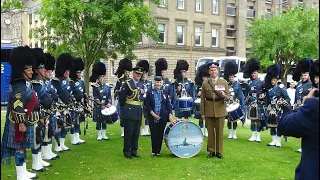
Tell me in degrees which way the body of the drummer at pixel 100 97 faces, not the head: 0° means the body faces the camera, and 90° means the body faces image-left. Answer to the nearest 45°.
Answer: approximately 315°

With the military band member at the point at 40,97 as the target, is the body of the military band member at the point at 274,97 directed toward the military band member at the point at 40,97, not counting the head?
yes

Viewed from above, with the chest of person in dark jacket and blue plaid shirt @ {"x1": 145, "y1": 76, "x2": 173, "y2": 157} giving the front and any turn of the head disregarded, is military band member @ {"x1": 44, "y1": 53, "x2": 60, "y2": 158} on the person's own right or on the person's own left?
on the person's own right

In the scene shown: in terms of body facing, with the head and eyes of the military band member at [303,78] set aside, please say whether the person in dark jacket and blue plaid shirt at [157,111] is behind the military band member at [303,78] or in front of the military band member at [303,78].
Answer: in front

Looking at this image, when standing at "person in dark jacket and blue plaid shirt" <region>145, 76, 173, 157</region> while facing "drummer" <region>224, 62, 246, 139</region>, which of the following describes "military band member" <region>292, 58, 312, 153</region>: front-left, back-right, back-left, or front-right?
front-right

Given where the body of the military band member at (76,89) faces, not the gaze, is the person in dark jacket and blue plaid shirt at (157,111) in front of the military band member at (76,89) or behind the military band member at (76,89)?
in front

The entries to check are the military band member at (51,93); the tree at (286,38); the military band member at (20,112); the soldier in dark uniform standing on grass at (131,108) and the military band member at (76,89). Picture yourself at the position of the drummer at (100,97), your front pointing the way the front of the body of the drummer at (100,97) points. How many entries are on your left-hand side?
1

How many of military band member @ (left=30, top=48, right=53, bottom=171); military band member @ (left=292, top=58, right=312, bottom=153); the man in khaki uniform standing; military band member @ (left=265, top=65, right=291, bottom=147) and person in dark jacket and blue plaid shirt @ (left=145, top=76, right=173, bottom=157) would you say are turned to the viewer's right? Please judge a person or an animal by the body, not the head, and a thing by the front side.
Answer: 1

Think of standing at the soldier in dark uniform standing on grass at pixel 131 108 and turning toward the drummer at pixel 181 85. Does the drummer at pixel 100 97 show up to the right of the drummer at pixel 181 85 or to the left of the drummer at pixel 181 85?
left

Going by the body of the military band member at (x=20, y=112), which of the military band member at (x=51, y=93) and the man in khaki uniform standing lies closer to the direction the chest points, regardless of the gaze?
the man in khaki uniform standing

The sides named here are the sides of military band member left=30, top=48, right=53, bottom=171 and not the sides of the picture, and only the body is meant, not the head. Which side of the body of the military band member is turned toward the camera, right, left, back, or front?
right

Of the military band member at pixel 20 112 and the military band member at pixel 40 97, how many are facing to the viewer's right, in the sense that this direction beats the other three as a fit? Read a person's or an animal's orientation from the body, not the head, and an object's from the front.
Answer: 2

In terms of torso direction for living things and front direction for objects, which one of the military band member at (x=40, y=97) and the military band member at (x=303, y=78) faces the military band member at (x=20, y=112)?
the military band member at (x=303, y=78)

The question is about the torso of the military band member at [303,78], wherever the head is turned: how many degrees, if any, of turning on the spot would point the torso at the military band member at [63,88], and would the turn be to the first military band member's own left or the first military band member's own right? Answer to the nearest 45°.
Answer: approximately 45° to the first military band member's own right

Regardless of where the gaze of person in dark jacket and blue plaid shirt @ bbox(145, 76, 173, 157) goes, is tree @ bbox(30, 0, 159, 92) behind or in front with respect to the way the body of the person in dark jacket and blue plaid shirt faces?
behind

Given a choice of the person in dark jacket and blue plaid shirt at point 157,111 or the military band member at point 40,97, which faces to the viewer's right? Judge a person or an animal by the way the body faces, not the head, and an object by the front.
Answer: the military band member at point 40,97

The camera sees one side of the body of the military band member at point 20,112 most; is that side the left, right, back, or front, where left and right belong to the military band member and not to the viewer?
right

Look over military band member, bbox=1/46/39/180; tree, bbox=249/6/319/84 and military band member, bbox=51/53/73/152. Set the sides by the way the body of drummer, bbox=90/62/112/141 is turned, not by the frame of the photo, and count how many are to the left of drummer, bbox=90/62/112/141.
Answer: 1

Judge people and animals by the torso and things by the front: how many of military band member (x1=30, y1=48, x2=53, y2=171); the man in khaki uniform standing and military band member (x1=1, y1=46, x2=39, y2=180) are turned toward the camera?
1
